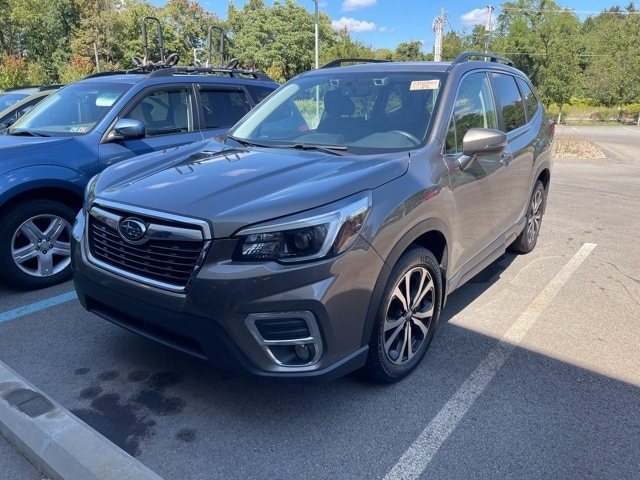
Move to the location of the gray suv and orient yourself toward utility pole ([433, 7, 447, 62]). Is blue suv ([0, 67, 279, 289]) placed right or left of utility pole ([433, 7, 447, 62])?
left

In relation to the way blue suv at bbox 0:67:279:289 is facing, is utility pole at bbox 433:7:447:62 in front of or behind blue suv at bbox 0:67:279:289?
behind

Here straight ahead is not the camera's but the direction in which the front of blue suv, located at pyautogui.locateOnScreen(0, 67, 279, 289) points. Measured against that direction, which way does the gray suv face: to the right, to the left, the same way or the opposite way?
the same way

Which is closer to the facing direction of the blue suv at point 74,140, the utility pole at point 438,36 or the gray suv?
the gray suv

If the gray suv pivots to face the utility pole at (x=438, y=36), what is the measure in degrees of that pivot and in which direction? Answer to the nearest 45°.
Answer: approximately 135° to its right

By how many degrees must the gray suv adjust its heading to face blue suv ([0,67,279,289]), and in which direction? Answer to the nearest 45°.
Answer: approximately 90° to its right

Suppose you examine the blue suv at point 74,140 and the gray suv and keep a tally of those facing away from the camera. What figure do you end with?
0

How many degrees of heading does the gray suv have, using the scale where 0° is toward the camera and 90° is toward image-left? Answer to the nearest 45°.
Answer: approximately 45°

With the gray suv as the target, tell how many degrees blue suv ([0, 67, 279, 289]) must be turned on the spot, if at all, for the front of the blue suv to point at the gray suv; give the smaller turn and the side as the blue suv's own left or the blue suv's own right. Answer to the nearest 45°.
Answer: approximately 90° to the blue suv's own left

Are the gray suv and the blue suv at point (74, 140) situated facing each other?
no

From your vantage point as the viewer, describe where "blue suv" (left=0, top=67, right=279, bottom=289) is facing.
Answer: facing the viewer and to the left of the viewer
